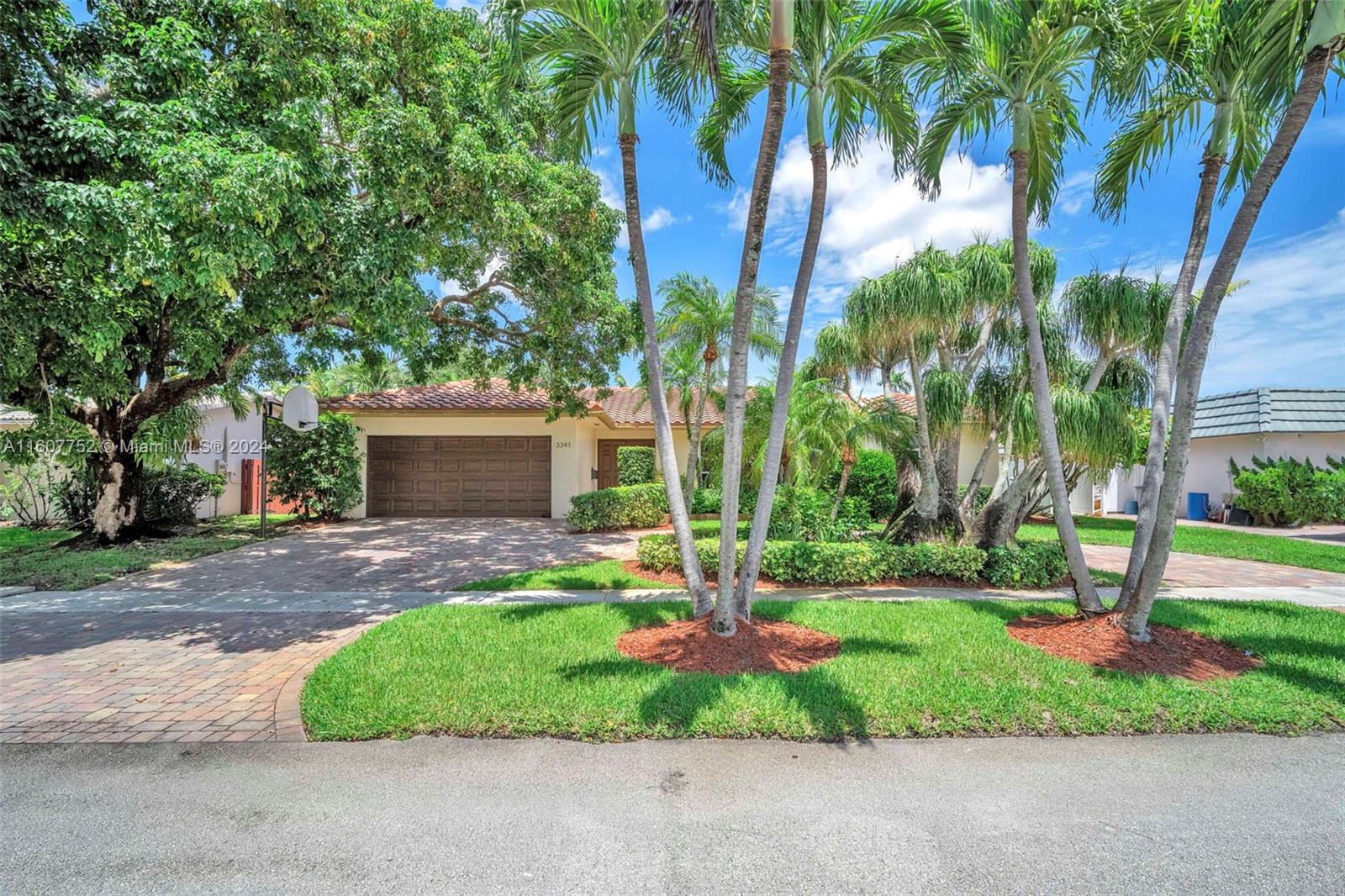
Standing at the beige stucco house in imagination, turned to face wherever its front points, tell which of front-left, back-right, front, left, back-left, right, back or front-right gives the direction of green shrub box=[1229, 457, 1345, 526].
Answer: left

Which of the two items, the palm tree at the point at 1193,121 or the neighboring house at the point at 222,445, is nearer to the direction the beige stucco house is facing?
the palm tree

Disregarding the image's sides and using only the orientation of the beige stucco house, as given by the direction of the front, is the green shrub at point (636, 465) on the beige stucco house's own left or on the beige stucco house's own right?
on the beige stucco house's own left

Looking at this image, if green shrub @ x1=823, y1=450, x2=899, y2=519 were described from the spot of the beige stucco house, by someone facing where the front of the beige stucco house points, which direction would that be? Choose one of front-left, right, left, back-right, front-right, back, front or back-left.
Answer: left

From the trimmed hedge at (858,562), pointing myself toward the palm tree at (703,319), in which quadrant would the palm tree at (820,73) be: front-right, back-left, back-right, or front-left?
back-left

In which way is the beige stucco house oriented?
toward the camera

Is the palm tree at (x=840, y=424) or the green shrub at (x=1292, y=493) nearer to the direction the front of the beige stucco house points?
the palm tree

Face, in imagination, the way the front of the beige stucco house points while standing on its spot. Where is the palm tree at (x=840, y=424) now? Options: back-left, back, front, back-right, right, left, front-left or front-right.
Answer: front-left

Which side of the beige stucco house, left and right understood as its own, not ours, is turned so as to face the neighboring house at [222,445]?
right

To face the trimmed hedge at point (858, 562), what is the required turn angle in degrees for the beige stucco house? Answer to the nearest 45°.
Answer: approximately 45° to its left

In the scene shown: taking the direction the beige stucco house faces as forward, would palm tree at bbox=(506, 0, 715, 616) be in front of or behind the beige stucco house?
in front

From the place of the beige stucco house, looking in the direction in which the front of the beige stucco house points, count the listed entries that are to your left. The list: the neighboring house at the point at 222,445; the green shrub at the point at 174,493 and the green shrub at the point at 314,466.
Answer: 0

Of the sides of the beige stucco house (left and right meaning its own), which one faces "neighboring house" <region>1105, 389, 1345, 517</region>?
left

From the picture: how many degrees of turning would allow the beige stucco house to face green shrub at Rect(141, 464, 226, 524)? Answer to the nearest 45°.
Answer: approximately 45° to its right
